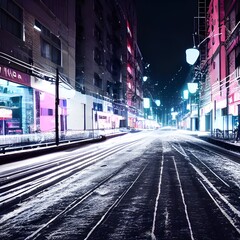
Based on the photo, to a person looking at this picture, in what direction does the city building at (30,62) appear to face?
facing the viewer and to the right of the viewer
